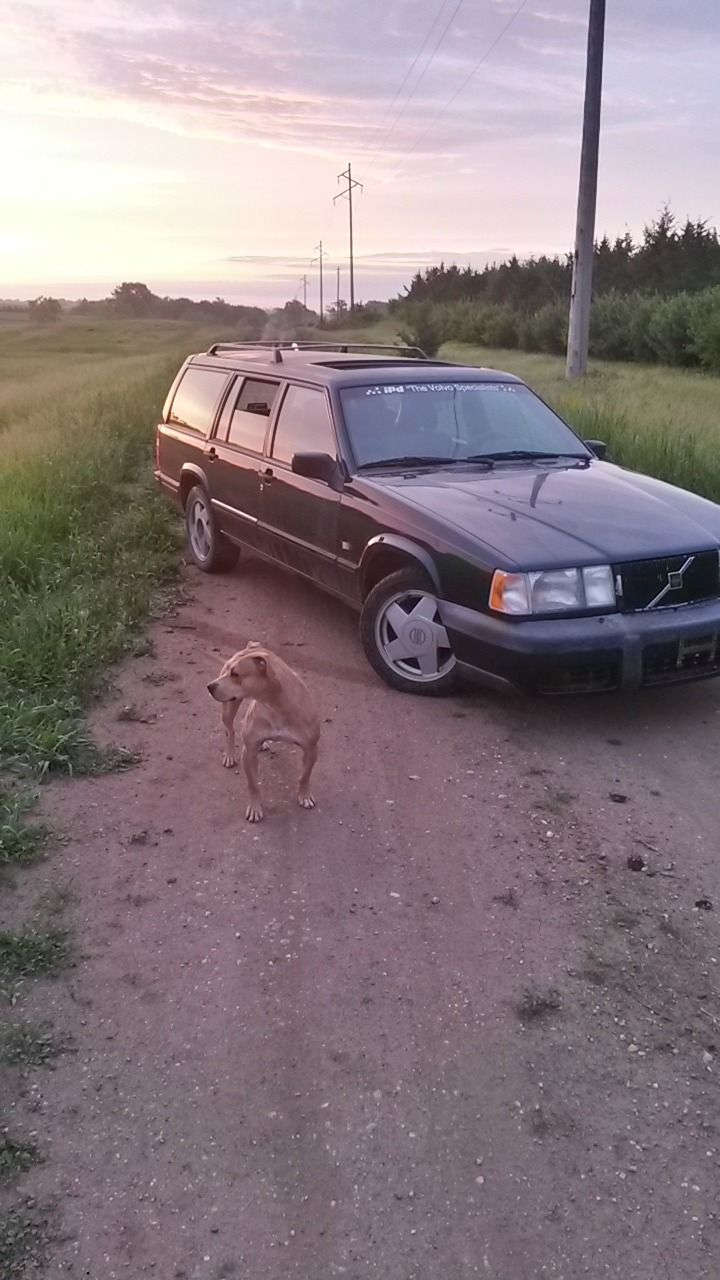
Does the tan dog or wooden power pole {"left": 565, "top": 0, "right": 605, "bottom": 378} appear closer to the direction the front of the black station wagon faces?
the tan dog

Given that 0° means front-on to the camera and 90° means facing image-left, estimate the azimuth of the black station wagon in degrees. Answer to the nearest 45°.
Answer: approximately 315°

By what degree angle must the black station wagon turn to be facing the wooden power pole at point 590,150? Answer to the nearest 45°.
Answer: approximately 135° to its left

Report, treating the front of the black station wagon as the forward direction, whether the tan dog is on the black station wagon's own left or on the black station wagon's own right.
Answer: on the black station wagon's own right
